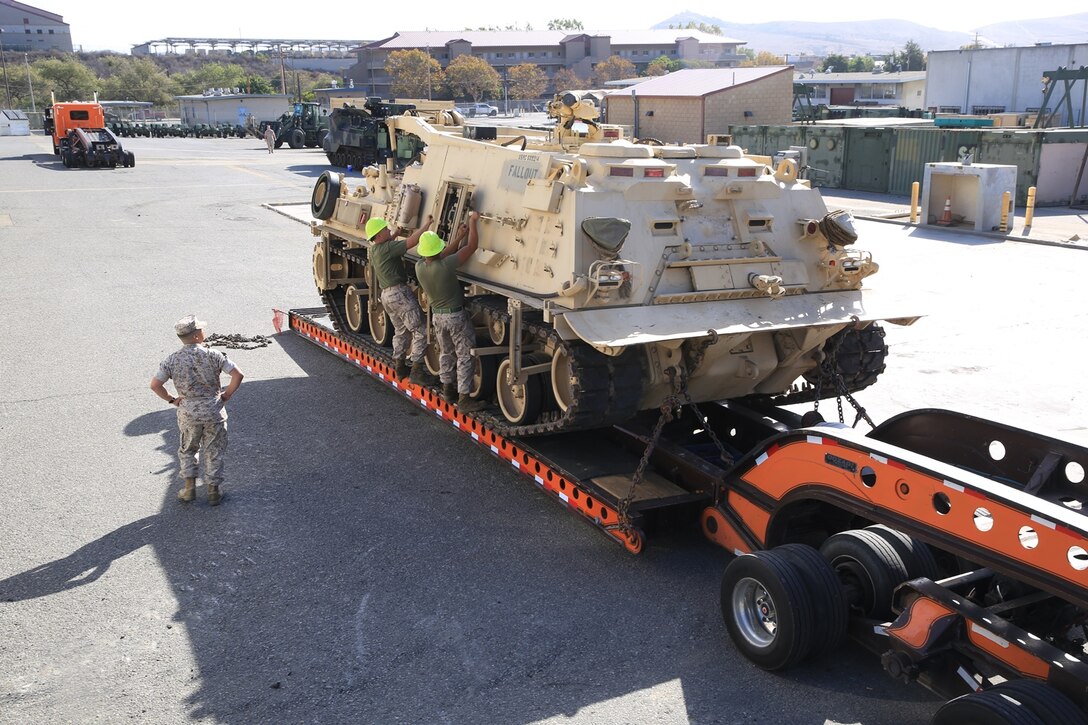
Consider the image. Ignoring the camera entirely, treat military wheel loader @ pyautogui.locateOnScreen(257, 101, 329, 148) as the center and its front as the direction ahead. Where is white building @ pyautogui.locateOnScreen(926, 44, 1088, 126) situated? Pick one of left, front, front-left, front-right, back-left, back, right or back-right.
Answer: back-left

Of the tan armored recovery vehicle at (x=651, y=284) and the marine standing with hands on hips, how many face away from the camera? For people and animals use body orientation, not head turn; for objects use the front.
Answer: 1

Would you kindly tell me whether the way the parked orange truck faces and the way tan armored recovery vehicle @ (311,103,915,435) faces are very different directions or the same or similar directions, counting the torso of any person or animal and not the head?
very different directions

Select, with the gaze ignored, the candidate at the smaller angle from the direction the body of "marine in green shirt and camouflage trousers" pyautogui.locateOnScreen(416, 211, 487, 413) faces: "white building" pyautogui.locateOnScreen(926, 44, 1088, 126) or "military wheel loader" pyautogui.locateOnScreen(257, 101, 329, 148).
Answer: the white building

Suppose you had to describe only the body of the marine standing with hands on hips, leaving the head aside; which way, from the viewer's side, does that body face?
away from the camera

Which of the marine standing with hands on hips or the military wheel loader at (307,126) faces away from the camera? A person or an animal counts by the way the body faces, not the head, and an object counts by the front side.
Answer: the marine standing with hands on hips

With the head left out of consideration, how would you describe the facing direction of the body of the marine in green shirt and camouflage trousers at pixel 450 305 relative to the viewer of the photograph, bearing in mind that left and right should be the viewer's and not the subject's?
facing away from the viewer and to the right of the viewer

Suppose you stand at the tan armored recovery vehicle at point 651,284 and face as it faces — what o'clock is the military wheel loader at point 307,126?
The military wheel loader is roughly at 7 o'clock from the tan armored recovery vehicle.

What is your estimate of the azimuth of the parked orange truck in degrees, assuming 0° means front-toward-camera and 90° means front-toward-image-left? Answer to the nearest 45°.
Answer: approximately 135°

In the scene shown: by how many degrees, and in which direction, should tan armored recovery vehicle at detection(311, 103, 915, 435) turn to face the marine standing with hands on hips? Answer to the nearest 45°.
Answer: approximately 135° to its right
